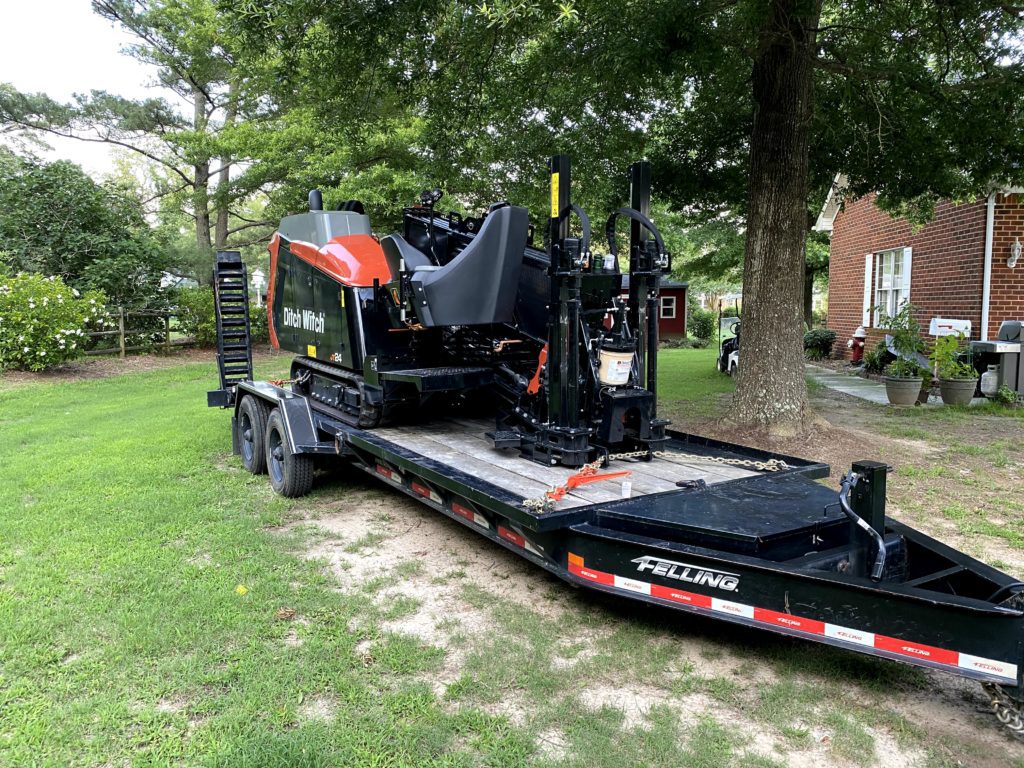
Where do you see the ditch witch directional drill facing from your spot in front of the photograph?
facing the viewer and to the right of the viewer

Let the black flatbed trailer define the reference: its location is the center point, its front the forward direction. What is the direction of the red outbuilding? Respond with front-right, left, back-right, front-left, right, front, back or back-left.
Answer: back-left

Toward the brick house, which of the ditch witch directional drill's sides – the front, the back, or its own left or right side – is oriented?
left

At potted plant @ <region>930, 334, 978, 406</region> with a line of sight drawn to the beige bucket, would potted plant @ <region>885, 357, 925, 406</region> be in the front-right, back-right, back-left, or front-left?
front-right

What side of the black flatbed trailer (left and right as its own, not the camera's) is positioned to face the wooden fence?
back

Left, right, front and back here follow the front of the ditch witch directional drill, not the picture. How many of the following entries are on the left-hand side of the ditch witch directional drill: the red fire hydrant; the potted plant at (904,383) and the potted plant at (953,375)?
3

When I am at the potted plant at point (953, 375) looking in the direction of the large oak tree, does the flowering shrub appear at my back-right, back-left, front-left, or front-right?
front-right

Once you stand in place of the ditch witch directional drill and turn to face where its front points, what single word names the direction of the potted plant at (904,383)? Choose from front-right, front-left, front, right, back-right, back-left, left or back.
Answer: left

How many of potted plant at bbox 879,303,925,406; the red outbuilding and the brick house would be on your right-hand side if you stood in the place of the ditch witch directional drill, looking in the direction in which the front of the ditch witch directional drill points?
0

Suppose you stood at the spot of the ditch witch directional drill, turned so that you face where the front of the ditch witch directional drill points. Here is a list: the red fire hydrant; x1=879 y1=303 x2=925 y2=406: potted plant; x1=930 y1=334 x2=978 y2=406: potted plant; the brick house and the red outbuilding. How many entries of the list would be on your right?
0

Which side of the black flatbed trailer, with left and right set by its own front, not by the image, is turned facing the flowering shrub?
back

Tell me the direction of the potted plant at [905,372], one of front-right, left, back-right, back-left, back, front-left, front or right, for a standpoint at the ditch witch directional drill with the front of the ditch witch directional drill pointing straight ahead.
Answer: left

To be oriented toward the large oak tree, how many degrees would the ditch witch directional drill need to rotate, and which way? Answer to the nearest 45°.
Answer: approximately 90° to its left

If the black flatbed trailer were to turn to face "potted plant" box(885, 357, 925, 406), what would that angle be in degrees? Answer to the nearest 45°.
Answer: approximately 90° to its left
